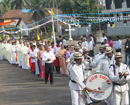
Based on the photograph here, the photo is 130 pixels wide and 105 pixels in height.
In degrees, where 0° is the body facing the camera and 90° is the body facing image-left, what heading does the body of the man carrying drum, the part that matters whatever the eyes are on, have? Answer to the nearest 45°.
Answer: approximately 315°

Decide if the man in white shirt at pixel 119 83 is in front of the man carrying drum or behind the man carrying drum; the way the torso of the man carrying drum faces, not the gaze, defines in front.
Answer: in front
